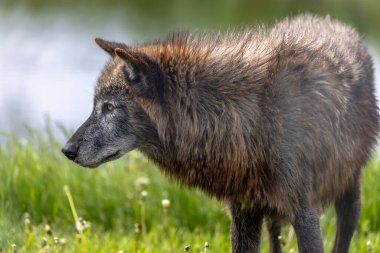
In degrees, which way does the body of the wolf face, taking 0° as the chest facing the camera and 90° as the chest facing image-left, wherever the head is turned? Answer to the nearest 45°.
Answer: approximately 45°
